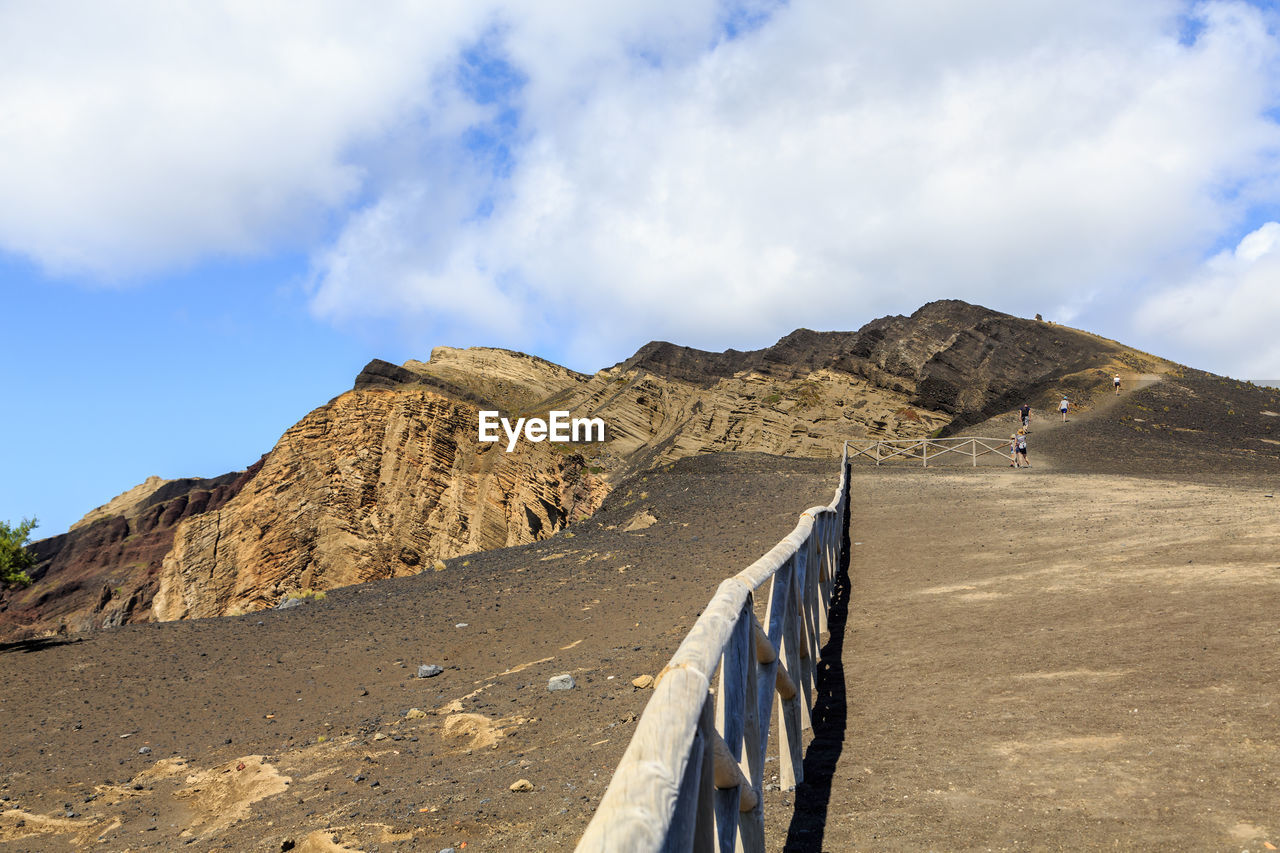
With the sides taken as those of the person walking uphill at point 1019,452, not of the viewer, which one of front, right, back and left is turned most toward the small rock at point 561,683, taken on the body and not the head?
back

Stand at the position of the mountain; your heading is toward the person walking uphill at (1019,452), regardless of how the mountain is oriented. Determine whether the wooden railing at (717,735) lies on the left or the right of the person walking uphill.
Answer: right

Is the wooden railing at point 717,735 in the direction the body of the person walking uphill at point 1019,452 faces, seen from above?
no

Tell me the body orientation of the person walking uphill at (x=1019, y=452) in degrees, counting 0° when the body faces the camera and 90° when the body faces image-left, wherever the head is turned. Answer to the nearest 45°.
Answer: approximately 180°
